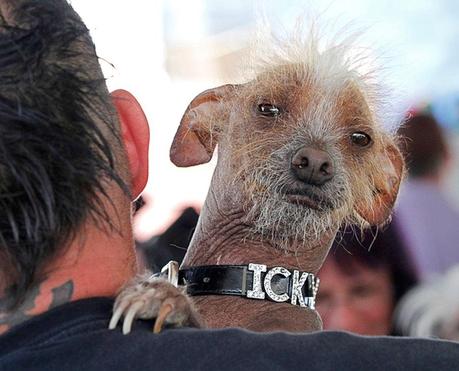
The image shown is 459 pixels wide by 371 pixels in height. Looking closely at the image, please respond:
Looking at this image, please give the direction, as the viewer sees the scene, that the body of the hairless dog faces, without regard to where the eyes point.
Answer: toward the camera
